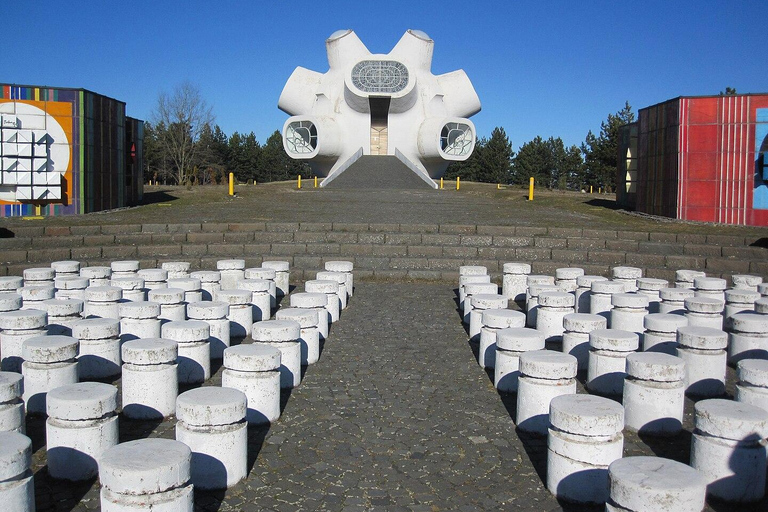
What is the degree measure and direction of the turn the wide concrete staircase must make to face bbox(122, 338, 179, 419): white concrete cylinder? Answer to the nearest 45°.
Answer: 0° — it already faces it

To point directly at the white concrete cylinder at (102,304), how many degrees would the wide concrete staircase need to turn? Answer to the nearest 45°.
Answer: approximately 45° to its right

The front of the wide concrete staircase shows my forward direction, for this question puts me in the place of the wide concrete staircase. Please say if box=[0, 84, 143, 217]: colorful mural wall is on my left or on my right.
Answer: on my right

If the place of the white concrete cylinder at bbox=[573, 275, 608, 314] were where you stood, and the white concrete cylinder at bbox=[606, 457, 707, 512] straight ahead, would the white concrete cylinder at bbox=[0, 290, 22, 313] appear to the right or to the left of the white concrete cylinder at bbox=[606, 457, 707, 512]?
right

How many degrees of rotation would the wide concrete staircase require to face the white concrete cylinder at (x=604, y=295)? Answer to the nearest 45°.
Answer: approximately 45° to its left

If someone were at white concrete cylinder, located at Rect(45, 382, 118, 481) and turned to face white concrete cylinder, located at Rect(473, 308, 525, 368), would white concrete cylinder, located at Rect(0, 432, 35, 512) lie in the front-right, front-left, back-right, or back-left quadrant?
back-right

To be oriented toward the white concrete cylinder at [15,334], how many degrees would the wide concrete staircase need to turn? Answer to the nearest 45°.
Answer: approximately 45° to its right

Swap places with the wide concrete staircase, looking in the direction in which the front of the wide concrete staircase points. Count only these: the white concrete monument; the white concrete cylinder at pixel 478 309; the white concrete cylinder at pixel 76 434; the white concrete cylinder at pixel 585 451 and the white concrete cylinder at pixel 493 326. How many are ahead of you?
4

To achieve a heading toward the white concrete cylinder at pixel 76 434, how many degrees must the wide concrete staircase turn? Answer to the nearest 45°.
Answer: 0° — it already faces it

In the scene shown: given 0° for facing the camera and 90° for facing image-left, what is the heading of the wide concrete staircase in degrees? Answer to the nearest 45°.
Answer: approximately 0°

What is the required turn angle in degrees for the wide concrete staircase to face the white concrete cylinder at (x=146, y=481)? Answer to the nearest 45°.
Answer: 0° — it already faces it

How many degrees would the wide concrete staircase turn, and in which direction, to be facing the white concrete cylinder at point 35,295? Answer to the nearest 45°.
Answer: approximately 45° to its right
